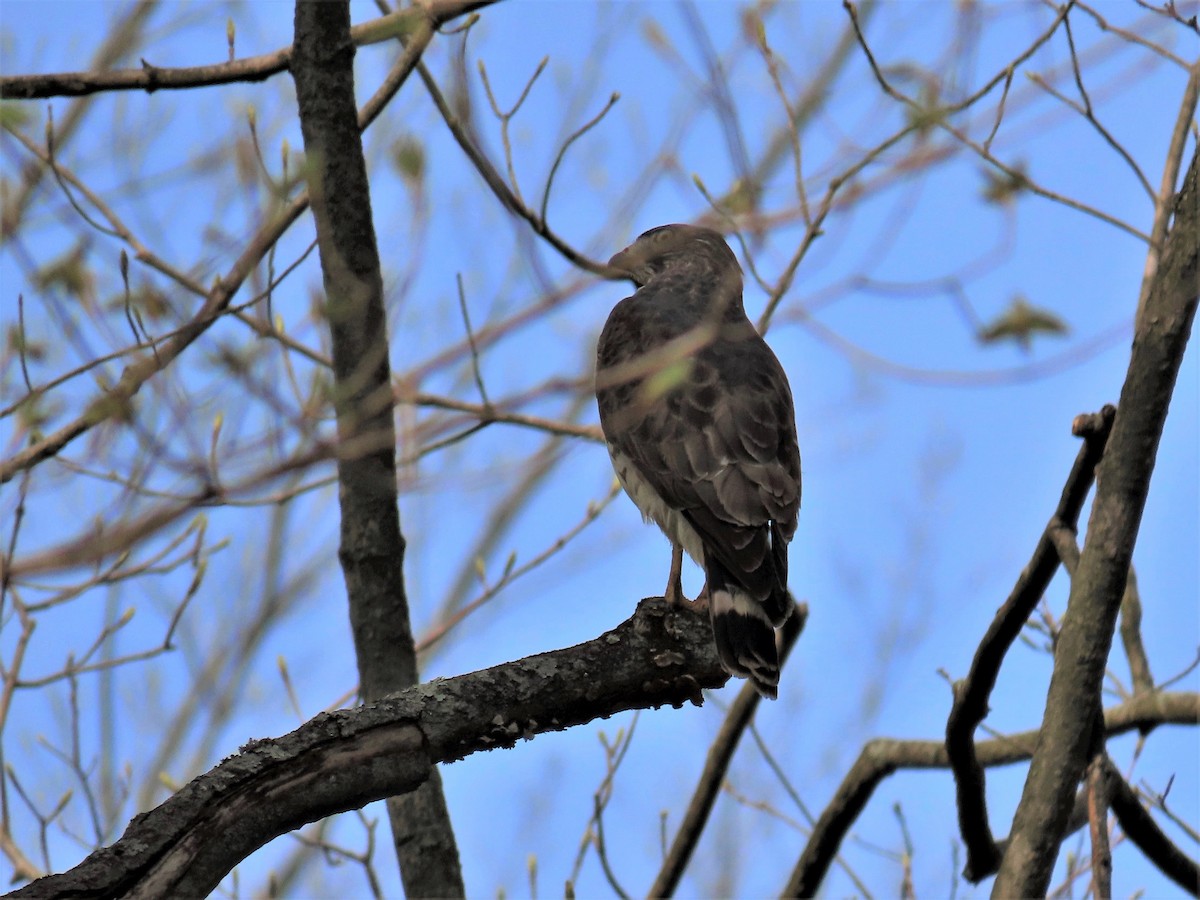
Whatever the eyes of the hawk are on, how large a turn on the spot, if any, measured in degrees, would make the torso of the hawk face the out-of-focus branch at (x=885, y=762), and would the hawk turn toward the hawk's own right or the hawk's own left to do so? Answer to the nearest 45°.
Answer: approximately 45° to the hawk's own right

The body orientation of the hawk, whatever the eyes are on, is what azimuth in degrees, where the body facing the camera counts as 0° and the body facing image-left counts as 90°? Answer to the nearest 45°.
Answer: approximately 135°

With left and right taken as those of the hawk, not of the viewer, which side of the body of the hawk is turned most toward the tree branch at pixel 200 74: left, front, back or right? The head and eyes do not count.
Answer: left

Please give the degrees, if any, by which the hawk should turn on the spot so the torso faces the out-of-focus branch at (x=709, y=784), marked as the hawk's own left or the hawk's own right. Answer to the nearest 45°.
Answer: approximately 45° to the hawk's own right

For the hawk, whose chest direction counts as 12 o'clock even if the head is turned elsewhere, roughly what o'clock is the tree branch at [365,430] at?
The tree branch is roughly at 10 o'clock from the hawk.
